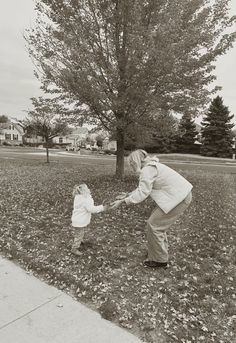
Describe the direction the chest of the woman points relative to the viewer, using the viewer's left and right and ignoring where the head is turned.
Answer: facing to the left of the viewer

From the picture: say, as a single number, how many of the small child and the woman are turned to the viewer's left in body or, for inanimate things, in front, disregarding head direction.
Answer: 1

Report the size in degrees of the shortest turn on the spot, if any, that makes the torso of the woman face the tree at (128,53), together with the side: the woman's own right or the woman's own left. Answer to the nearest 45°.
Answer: approximately 90° to the woman's own right

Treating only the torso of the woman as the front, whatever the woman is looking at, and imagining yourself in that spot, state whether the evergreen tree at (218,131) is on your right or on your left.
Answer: on your right

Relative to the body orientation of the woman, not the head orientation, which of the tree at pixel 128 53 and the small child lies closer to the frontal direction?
the small child

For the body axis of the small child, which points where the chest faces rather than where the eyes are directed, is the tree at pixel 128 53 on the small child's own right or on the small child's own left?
on the small child's own left

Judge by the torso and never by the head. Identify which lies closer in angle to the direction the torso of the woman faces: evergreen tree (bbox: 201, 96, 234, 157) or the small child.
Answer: the small child

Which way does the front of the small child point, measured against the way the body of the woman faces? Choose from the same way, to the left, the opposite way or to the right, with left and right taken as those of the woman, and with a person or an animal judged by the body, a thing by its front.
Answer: the opposite way

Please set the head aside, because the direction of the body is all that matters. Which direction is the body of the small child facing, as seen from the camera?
to the viewer's right

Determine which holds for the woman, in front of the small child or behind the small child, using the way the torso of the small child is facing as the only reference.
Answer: in front
